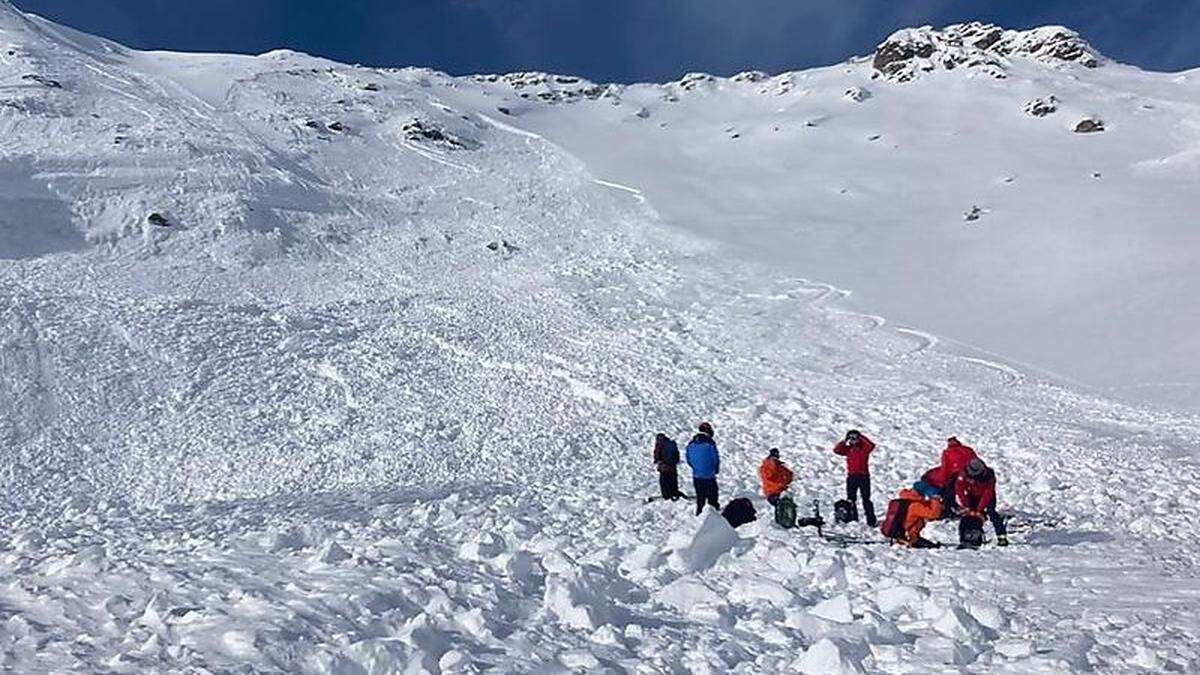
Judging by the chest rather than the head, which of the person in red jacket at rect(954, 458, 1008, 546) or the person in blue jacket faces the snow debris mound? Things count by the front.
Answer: the person in red jacket

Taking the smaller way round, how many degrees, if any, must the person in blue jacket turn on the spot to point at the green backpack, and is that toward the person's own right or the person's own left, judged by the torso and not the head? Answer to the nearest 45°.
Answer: approximately 135° to the person's own right

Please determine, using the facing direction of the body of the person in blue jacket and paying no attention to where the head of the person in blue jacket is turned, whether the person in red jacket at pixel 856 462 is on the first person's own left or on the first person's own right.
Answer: on the first person's own right

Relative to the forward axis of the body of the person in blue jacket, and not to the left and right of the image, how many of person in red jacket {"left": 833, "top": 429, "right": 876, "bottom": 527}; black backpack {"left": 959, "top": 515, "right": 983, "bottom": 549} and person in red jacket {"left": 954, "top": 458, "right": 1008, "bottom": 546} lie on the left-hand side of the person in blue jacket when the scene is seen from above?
0

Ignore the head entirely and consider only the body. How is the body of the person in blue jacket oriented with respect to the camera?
away from the camera

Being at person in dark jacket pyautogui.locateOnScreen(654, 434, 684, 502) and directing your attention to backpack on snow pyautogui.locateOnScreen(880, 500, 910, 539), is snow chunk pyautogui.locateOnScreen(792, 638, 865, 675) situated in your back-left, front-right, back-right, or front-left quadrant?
front-right

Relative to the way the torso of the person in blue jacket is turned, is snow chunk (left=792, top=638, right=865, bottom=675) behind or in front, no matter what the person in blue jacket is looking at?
behind

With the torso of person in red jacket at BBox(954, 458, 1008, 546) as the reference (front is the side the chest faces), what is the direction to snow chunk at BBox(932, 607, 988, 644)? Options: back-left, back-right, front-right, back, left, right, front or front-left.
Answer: front-left
